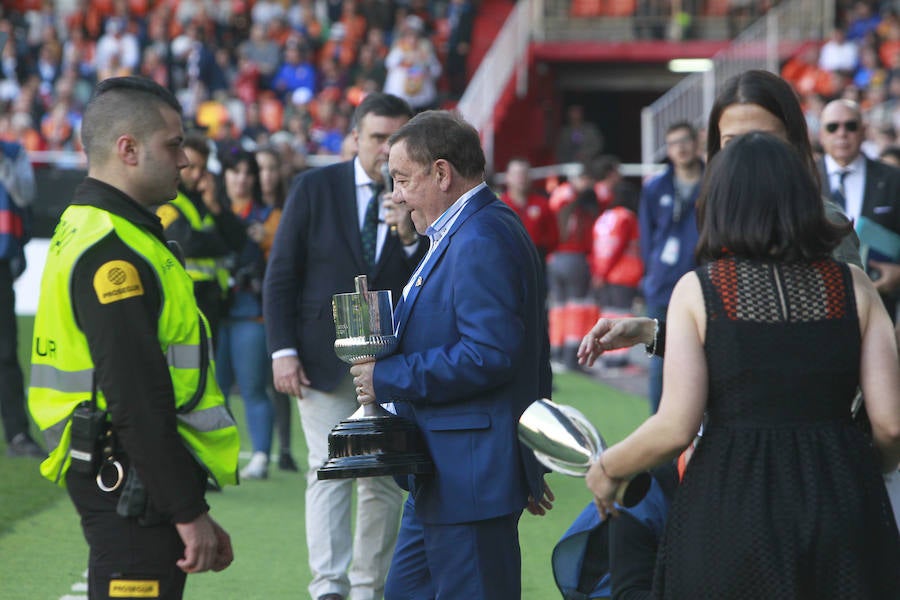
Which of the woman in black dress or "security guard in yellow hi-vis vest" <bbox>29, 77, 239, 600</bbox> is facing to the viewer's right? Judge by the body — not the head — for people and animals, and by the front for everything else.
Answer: the security guard in yellow hi-vis vest

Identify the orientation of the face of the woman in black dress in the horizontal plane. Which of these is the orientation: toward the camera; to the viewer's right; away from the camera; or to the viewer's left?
away from the camera

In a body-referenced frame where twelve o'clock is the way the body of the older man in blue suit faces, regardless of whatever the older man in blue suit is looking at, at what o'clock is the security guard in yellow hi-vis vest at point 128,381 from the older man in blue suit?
The security guard in yellow hi-vis vest is roughly at 11 o'clock from the older man in blue suit.

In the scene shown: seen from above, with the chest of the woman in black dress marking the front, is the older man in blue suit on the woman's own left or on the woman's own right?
on the woman's own left

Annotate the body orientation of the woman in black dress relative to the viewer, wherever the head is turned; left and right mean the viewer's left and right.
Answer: facing away from the viewer

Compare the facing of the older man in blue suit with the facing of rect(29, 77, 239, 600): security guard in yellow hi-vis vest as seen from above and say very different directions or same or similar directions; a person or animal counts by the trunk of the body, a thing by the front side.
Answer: very different directions

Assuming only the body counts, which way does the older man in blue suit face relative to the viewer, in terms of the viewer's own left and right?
facing to the left of the viewer

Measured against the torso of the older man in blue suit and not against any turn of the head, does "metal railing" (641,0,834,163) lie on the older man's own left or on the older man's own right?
on the older man's own right

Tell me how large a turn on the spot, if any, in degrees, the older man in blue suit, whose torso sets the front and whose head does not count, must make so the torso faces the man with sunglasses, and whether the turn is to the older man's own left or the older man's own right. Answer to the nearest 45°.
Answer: approximately 135° to the older man's own right

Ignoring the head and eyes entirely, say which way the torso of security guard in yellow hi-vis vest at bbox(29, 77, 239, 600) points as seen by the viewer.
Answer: to the viewer's right

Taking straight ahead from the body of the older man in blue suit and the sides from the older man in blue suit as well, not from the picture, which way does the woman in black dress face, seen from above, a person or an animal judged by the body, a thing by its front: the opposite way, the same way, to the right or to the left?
to the right

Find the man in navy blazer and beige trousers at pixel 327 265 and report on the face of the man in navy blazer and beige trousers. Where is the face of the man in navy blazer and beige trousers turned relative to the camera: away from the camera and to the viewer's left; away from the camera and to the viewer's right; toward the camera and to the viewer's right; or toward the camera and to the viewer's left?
toward the camera and to the viewer's right

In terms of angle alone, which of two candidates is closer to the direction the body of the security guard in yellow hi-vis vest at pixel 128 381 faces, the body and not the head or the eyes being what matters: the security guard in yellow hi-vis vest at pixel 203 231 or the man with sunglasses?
the man with sunglasses

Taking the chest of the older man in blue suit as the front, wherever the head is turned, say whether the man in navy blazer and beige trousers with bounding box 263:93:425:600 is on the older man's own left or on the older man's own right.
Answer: on the older man's own right

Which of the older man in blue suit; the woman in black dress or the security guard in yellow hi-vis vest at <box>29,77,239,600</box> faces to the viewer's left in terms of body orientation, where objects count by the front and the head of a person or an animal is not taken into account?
the older man in blue suit

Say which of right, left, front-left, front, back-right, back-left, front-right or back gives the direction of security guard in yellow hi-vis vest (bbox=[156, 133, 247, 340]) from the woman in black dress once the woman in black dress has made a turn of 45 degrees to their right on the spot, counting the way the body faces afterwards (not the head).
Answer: left

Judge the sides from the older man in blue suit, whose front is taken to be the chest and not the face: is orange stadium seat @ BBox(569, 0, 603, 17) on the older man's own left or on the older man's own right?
on the older man's own right
